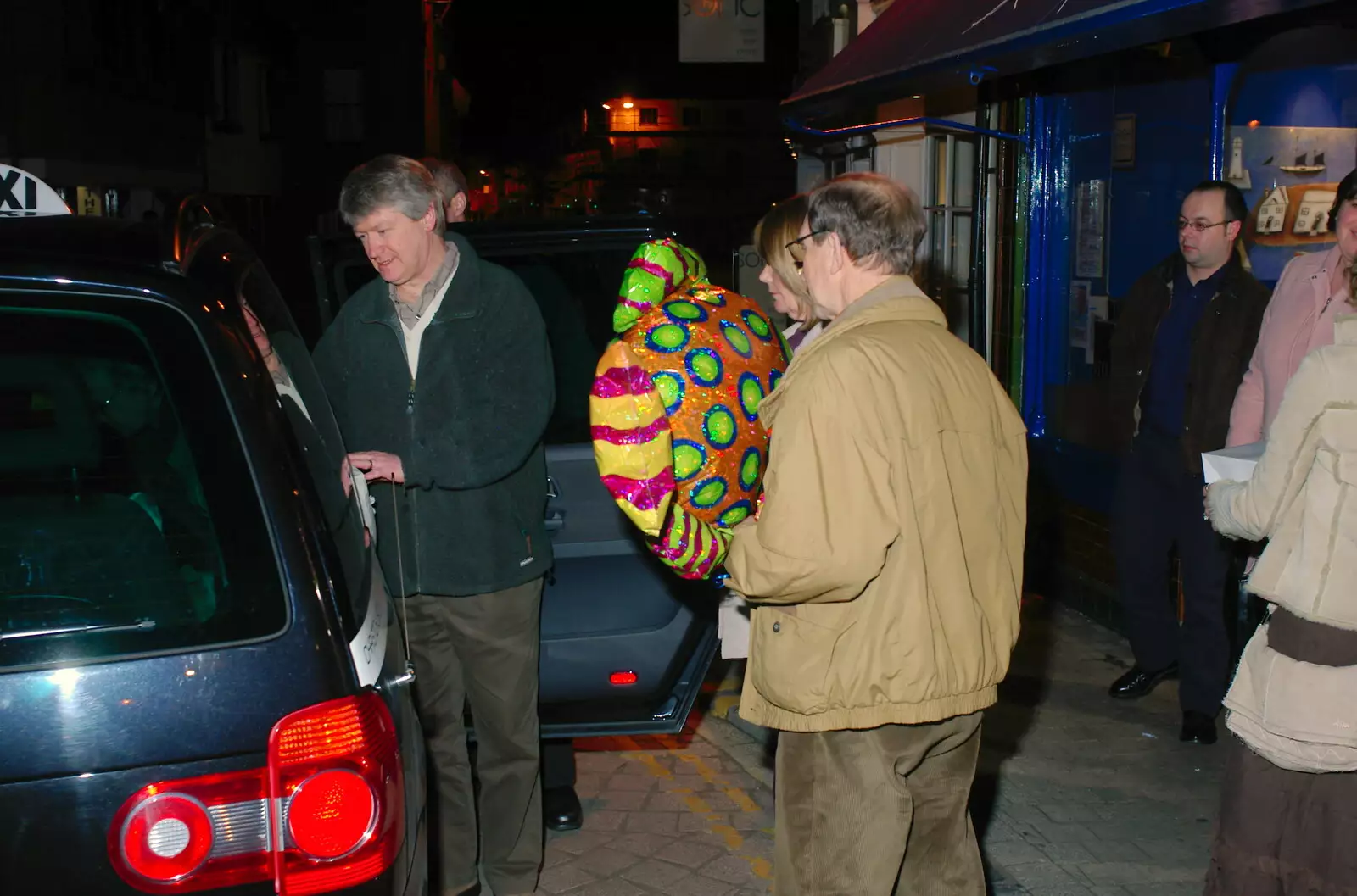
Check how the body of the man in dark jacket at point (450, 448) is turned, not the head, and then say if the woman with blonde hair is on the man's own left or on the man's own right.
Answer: on the man's own left

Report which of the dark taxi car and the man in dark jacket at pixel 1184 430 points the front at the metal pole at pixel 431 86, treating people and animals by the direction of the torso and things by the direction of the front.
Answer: the dark taxi car

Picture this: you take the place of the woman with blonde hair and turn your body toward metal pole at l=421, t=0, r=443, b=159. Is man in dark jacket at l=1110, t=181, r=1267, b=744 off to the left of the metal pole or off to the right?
right

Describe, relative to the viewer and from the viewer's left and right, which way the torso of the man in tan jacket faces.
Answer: facing away from the viewer and to the left of the viewer

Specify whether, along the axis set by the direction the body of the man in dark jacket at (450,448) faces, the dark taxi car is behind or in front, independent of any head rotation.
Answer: in front

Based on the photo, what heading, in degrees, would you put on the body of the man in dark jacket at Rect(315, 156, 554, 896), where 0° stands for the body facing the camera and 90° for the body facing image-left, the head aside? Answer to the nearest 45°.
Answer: approximately 45°

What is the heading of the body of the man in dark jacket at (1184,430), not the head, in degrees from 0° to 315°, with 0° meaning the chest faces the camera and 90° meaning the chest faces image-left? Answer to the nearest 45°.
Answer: approximately 45°

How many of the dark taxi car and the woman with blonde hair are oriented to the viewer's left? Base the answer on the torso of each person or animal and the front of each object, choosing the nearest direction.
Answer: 1

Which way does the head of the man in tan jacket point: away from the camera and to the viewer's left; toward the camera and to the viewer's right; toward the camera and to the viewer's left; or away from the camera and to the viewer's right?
away from the camera and to the viewer's left

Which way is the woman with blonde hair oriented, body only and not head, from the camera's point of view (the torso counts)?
to the viewer's left

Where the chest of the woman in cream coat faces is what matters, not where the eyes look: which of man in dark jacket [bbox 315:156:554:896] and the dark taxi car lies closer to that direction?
the man in dark jacket

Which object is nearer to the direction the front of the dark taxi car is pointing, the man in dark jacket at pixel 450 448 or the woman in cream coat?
the man in dark jacket

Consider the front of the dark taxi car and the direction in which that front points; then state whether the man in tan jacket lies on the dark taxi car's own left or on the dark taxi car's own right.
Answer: on the dark taxi car's own right

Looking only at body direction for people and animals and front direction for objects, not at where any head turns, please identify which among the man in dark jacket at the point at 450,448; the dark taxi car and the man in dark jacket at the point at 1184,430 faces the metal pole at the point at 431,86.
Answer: the dark taxi car

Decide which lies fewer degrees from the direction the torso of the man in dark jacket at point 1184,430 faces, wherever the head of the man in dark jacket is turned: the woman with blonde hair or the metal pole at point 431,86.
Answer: the woman with blonde hair

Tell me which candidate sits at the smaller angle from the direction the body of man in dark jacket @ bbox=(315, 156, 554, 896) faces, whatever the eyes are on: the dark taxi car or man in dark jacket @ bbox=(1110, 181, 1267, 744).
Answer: the dark taxi car

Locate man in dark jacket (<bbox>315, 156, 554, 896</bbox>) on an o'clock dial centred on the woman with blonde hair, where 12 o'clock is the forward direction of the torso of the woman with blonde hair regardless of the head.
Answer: The man in dark jacket is roughly at 12 o'clock from the woman with blonde hair.
